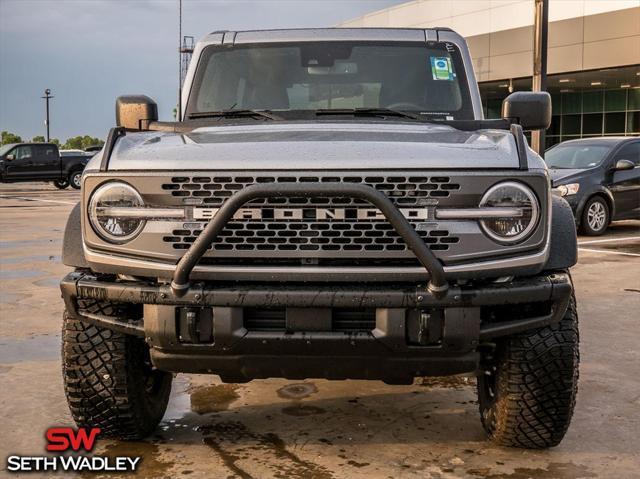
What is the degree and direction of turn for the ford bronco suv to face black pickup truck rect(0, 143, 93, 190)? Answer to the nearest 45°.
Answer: approximately 180°

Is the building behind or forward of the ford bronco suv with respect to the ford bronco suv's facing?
behind

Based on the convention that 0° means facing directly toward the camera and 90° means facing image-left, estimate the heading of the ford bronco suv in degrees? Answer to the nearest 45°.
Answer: approximately 0°

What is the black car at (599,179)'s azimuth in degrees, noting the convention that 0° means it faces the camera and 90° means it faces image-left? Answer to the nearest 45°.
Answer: approximately 45°

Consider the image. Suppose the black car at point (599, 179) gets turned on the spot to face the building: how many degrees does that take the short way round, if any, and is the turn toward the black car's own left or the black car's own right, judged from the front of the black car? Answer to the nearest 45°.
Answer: approximately 135° to the black car's own right

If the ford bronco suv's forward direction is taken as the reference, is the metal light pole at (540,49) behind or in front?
behind

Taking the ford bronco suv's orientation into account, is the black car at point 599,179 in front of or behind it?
behind

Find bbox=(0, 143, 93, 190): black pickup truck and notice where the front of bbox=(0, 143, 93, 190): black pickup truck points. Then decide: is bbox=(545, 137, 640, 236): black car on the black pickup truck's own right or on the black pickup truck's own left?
on the black pickup truck's own left

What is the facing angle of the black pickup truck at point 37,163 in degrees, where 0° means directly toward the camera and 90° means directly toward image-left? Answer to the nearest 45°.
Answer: approximately 45°

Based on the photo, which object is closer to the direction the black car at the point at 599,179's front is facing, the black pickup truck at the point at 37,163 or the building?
the black pickup truck
